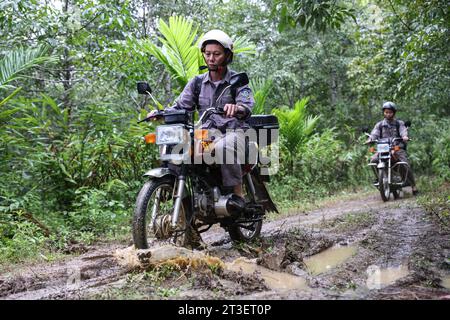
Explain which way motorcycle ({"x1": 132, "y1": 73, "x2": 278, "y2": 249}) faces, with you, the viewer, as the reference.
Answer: facing the viewer and to the left of the viewer

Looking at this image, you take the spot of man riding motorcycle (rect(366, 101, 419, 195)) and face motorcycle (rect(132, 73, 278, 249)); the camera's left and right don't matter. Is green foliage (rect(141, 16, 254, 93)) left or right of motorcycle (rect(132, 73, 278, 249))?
right

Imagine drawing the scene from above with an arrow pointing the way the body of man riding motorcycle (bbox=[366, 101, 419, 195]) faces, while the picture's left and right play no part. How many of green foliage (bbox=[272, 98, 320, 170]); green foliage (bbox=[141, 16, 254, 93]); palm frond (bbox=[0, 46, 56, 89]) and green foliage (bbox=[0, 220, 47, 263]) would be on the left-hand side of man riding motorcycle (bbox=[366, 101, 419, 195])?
0

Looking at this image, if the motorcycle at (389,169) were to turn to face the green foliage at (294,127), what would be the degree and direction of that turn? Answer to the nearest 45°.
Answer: approximately 90° to its right

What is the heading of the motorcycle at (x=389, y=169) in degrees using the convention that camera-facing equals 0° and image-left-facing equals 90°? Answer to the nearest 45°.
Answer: approximately 0°

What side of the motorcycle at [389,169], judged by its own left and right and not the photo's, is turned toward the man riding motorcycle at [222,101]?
front

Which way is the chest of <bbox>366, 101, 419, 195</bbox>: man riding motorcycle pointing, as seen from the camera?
toward the camera

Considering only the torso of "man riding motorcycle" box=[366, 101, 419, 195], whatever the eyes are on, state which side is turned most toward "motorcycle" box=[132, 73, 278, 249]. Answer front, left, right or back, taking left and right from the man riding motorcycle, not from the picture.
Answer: front

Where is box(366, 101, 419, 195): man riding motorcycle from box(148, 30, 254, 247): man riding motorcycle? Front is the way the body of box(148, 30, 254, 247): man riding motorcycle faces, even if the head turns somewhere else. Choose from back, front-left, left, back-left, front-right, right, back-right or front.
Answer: back

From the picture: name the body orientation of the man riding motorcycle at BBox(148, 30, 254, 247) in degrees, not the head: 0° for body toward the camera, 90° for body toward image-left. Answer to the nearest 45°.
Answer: approximately 45°

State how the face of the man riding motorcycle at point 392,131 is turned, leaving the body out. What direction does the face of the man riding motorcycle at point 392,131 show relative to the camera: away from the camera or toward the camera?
toward the camera

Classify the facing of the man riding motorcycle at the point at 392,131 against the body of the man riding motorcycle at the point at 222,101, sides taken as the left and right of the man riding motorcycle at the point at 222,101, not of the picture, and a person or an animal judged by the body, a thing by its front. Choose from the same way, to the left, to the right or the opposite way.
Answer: the same way

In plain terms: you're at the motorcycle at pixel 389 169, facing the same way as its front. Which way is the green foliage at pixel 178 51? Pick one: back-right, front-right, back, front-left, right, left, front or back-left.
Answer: front-right
